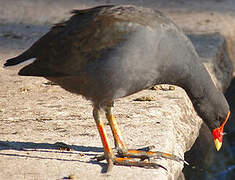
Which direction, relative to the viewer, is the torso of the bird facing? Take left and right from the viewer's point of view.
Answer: facing to the right of the viewer
